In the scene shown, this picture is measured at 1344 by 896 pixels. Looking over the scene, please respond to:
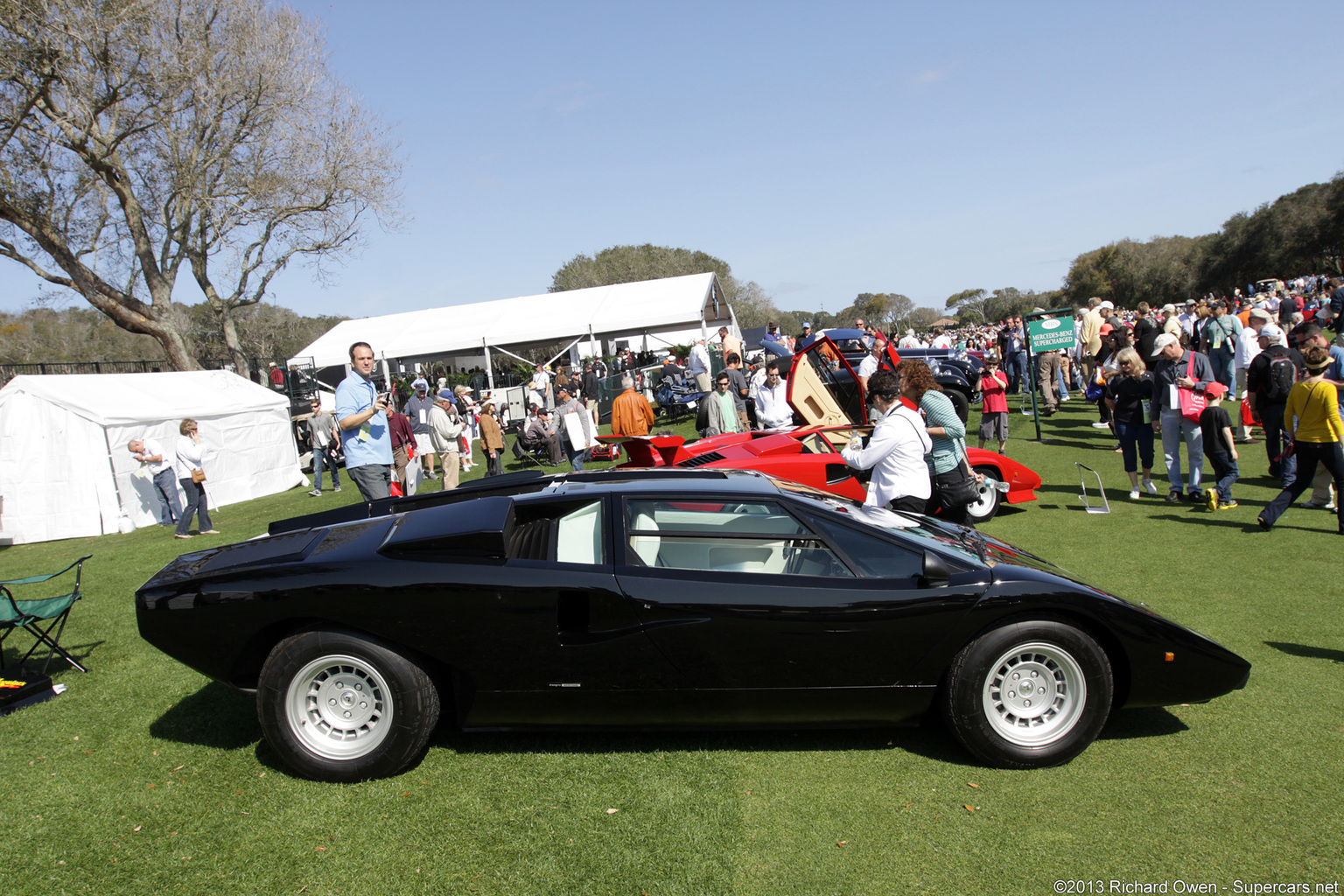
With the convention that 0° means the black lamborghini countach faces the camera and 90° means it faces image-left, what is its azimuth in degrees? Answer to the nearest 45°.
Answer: approximately 270°

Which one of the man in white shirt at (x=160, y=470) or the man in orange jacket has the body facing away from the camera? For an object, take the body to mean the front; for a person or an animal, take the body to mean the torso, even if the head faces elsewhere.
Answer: the man in orange jacket

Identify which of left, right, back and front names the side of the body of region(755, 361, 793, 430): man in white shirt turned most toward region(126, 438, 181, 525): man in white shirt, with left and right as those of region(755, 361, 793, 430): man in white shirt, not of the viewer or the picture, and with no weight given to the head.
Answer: right

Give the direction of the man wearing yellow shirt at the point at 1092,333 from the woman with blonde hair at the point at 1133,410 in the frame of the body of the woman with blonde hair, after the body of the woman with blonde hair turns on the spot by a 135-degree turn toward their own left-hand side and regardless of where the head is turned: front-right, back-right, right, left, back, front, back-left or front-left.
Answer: front-left

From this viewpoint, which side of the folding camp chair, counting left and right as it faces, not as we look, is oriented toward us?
right

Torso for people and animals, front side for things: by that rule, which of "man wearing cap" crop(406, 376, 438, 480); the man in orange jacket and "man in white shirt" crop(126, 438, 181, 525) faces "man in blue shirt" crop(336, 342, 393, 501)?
the man wearing cap

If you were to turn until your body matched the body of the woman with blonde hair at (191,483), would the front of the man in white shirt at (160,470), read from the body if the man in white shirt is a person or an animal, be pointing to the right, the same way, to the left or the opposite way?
the opposite way

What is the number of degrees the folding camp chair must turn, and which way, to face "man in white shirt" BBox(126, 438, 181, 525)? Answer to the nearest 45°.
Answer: approximately 90° to its left

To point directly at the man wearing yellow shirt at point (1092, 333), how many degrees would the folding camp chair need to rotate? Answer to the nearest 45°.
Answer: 0° — it already faces them

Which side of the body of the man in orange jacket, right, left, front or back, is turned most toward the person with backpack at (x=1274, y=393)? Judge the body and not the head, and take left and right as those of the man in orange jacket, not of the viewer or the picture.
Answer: right
